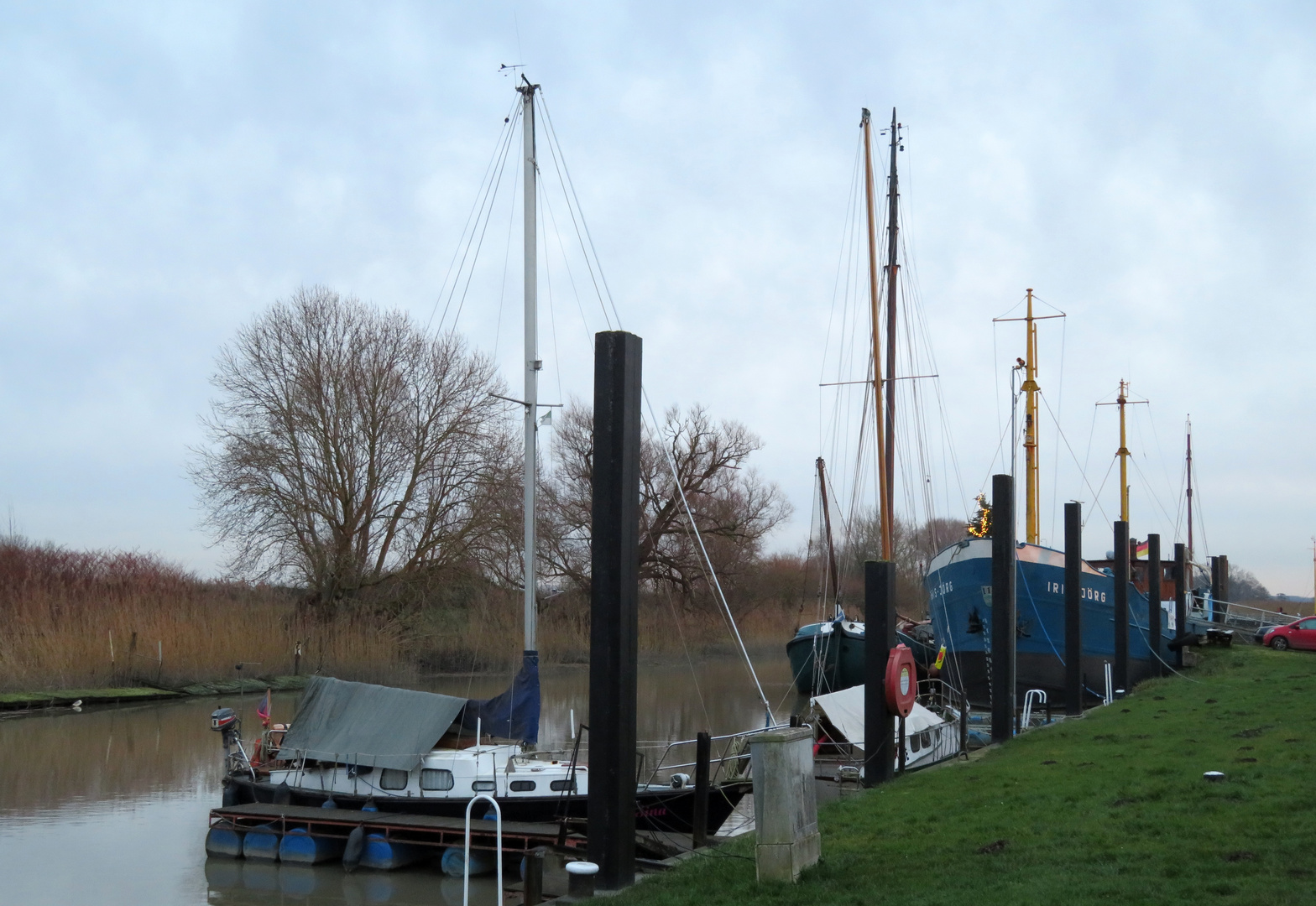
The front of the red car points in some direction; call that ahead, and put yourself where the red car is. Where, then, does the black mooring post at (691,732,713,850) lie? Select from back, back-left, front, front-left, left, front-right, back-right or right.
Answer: left

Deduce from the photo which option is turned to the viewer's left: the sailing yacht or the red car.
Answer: the red car

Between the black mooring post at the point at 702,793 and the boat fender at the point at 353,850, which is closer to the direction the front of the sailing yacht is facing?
the black mooring post

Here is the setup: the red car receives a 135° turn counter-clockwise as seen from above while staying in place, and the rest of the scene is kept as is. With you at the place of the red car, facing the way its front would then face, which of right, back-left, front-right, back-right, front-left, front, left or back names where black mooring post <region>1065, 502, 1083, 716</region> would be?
front-right

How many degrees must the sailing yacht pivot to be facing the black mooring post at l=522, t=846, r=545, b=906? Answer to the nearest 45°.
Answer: approximately 90° to its right

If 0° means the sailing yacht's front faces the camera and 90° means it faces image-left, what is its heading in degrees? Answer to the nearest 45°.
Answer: approximately 270°

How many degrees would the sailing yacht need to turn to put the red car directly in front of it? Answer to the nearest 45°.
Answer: approximately 45° to its left

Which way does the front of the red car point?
to the viewer's left

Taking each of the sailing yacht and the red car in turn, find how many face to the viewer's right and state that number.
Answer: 1

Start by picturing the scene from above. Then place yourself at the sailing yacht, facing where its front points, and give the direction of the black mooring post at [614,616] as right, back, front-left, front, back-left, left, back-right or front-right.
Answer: right

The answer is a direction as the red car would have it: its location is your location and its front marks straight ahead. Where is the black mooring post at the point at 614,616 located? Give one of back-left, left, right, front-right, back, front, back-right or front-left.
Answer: left
